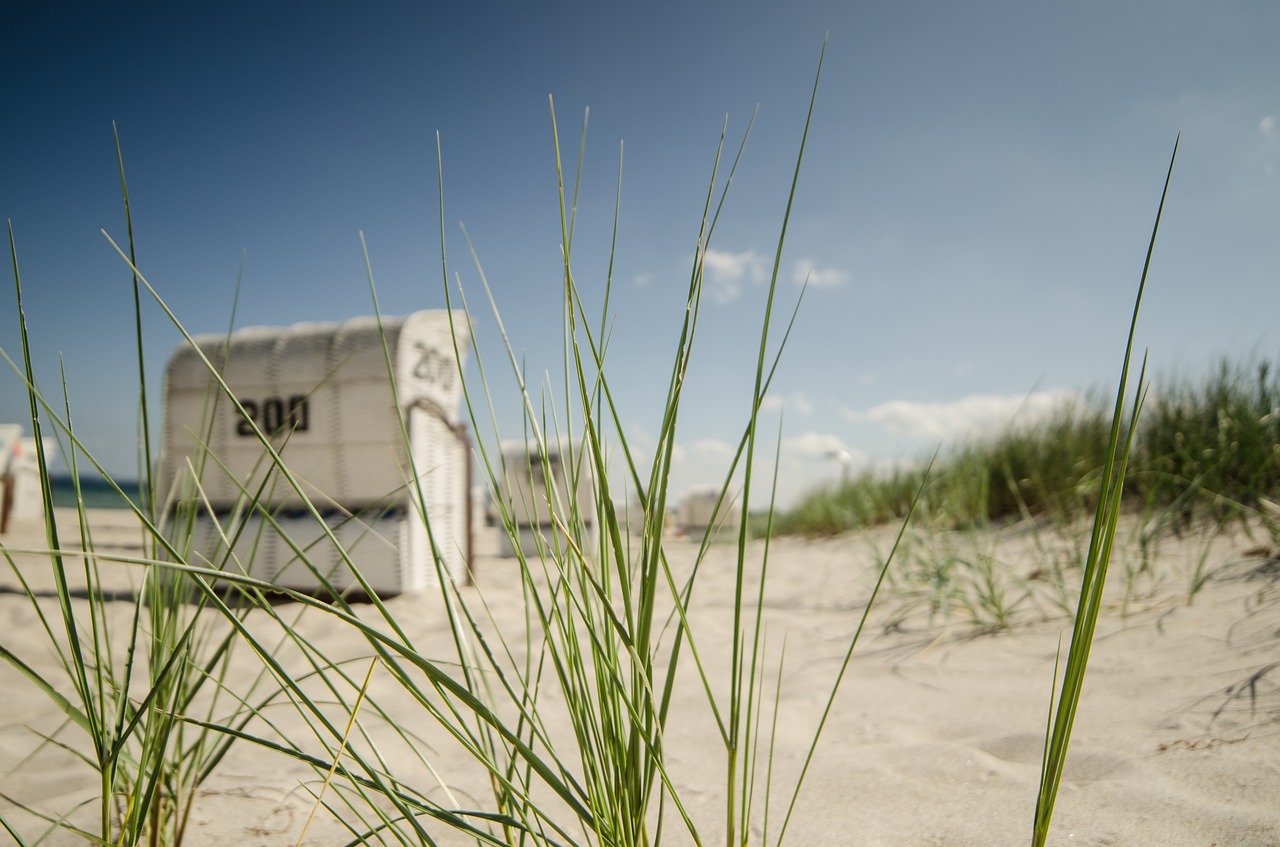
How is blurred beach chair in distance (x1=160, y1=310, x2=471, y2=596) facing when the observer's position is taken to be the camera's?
facing away from the viewer and to the right of the viewer

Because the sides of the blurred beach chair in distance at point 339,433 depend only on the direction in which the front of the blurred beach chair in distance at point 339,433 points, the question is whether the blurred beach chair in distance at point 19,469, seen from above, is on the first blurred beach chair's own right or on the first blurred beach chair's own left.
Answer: on the first blurred beach chair's own left
